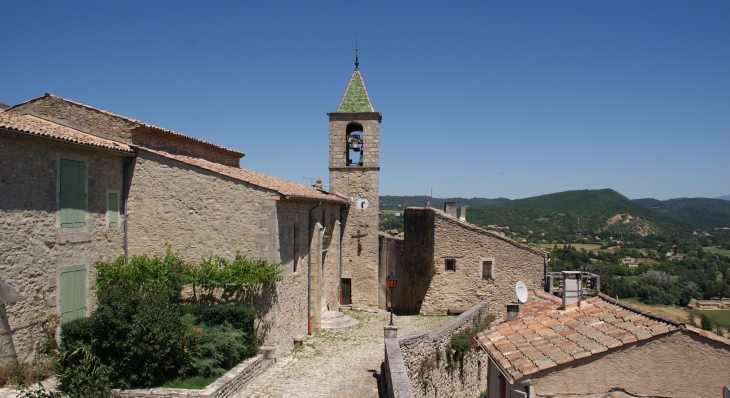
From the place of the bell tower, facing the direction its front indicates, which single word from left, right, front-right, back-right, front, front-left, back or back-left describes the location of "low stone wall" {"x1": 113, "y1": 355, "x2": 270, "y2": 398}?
front

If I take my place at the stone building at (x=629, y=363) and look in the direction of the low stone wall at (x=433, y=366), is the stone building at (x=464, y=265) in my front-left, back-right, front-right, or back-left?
front-right

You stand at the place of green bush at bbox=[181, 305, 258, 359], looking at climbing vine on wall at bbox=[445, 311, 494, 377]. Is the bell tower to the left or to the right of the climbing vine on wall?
left

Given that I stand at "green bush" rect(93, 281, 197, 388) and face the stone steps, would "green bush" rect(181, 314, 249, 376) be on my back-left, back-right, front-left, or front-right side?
front-right

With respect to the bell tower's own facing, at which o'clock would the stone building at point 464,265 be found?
The stone building is roughly at 10 o'clock from the bell tower.

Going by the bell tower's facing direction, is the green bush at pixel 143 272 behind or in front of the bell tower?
in front

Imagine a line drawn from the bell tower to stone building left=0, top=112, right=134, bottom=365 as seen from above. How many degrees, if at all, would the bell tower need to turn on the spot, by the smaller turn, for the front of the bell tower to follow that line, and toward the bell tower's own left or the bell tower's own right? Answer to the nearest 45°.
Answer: approximately 45° to the bell tower's own right

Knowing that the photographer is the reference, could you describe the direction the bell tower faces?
facing the viewer

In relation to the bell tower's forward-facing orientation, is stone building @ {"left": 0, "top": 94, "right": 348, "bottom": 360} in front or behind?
in front

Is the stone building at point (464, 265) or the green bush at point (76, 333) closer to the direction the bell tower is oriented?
the green bush

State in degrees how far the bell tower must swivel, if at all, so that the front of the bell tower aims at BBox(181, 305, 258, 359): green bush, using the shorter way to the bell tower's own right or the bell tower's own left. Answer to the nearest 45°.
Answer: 0° — it already faces it

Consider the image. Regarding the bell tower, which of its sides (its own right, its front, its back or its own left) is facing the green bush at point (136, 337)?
front

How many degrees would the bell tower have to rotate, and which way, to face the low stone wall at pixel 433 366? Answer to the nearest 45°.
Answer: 0° — it already faces it

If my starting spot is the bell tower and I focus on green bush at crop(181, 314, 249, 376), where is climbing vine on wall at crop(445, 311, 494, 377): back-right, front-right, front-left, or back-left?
front-left

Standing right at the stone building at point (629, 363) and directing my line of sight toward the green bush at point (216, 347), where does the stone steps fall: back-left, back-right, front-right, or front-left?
front-right

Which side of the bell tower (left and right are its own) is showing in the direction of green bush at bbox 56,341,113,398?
front
